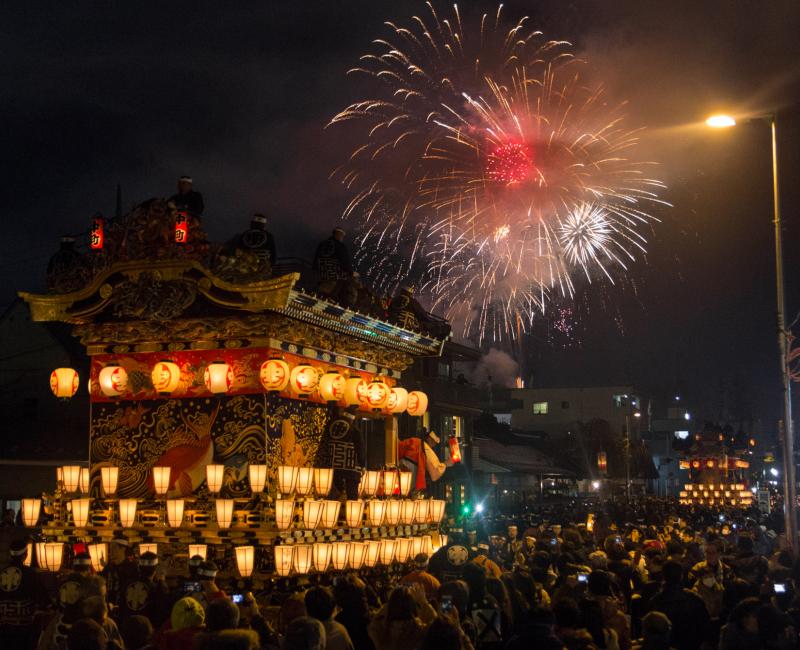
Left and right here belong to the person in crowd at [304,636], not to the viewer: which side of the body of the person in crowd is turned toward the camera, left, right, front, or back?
back

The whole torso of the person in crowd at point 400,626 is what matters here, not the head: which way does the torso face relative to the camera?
away from the camera

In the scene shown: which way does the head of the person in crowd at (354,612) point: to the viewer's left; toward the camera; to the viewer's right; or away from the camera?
away from the camera

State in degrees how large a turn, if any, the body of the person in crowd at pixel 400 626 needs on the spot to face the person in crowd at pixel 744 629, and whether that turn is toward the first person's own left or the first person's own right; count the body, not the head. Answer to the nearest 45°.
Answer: approximately 90° to the first person's own right

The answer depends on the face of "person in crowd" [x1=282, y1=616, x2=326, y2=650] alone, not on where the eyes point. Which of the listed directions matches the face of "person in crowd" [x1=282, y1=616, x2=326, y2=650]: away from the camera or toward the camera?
away from the camera

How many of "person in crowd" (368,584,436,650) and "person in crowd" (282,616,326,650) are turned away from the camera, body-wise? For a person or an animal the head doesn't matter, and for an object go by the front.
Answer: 2

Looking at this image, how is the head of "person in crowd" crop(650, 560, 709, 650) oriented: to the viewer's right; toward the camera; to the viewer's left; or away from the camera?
away from the camera

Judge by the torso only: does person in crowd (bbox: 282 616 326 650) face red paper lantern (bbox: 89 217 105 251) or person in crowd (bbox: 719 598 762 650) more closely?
the red paper lantern

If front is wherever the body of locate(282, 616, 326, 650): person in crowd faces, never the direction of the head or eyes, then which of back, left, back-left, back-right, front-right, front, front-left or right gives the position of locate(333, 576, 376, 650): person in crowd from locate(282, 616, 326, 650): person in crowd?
front

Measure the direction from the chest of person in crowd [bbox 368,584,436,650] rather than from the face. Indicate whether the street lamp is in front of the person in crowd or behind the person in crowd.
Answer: in front

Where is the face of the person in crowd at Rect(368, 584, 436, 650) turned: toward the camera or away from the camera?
away from the camera

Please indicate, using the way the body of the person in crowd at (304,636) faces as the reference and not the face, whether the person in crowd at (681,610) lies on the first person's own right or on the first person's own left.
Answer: on the first person's own right
